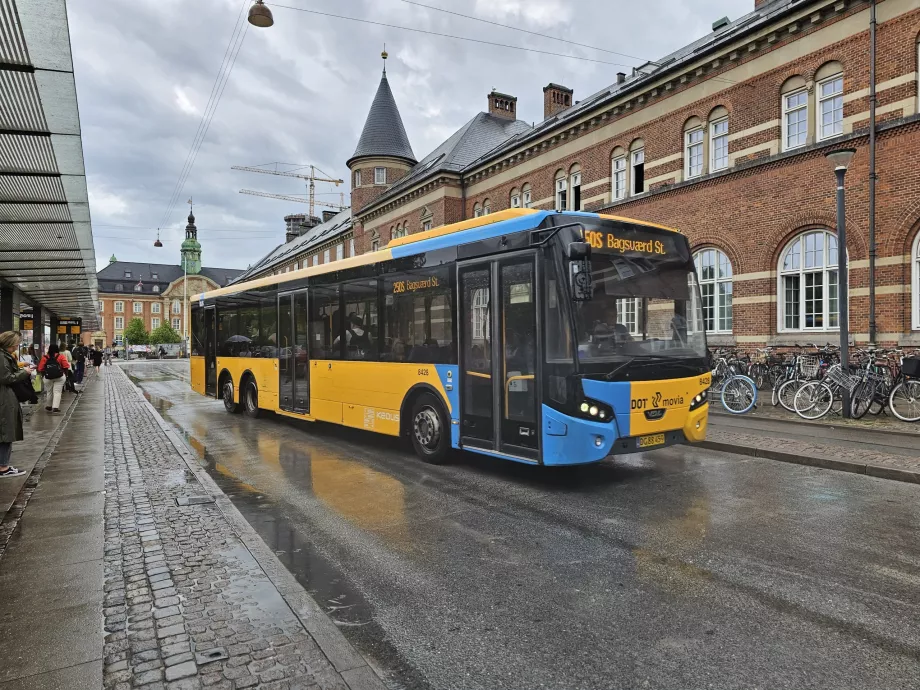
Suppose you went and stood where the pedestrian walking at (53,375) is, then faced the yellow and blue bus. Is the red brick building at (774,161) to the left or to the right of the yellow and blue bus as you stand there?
left

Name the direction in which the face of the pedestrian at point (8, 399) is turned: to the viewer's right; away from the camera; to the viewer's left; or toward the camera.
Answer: to the viewer's right

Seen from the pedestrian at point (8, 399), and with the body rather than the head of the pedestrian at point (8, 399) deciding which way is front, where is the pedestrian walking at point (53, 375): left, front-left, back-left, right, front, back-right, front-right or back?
left

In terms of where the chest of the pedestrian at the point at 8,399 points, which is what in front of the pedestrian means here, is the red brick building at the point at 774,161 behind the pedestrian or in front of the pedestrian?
in front

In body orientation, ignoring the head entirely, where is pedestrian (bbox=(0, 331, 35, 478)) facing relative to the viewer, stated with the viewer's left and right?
facing to the right of the viewer

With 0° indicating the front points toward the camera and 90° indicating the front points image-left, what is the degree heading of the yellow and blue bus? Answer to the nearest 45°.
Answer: approximately 315°

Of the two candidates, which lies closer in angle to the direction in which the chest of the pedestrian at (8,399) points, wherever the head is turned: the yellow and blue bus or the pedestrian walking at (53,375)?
the yellow and blue bus

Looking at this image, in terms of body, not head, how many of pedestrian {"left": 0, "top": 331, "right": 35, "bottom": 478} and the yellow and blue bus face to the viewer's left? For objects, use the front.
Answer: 0
